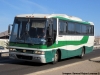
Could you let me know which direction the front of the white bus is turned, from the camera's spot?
facing the viewer and to the left of the viewer
